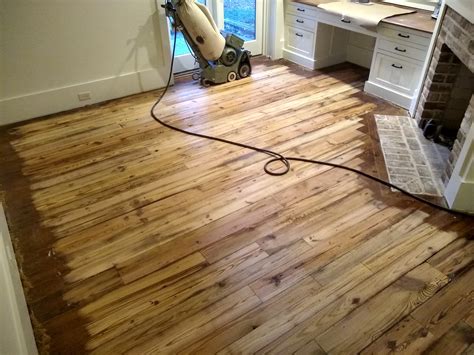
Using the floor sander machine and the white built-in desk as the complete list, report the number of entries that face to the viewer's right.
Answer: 1

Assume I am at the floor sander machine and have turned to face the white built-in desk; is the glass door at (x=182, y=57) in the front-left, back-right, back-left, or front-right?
back-left

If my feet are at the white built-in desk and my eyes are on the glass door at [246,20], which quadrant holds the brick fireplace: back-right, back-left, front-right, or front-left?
back-left

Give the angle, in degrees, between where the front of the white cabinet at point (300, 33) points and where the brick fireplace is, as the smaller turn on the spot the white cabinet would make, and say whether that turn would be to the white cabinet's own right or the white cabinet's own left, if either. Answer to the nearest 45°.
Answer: approximately 90° to the white cabinet's own left

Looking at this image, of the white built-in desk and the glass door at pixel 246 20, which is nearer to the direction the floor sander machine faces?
the white built-in desk

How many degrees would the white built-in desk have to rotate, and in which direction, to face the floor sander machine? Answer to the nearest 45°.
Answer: approximately 45° to its right

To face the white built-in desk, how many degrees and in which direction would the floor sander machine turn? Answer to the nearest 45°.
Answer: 0° — it already faces it

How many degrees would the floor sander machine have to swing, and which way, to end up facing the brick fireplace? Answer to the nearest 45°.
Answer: approximately 45° to its right

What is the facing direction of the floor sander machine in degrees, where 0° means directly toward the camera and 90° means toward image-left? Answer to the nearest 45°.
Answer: approximately 270°
